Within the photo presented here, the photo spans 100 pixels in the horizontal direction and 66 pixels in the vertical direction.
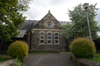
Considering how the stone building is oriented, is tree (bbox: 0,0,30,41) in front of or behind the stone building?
in front

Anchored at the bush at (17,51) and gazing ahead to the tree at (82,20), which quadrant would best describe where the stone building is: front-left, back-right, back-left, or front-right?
front-left

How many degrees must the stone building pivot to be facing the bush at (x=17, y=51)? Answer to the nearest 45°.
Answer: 0° — it already faces it

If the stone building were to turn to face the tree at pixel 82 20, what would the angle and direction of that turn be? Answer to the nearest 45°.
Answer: approximately 45° to its left

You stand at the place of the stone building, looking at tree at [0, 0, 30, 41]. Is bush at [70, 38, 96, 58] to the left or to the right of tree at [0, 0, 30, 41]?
left

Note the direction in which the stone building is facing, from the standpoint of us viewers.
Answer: facing the viewer

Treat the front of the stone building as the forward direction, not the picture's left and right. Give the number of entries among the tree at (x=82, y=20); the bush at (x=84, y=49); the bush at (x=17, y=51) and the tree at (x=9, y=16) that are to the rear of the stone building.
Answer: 0

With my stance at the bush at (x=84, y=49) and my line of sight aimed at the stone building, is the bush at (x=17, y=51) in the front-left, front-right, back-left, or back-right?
front-left

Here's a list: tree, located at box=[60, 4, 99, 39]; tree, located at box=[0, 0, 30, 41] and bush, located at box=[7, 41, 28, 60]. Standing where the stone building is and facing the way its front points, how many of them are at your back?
0

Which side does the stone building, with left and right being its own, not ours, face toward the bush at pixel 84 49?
front

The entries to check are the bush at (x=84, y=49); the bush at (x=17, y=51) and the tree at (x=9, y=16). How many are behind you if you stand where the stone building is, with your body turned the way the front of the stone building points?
0
